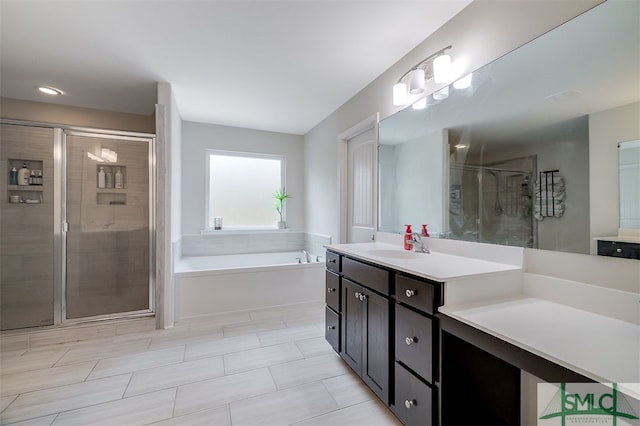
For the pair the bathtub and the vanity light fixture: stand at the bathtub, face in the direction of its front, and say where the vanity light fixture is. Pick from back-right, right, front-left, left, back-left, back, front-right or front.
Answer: front-left

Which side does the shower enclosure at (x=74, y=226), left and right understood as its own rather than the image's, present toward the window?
left

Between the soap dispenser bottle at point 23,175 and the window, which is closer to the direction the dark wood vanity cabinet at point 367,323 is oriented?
the soap dispenser bottle

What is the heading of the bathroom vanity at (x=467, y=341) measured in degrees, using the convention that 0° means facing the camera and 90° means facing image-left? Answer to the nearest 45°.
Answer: approximately 45°

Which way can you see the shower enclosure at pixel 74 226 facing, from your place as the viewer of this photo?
facing the viewer

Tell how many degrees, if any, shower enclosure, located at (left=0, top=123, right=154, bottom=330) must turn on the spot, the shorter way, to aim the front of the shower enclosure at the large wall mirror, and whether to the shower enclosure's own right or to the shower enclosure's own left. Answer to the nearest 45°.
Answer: approximately 45° to the shower enclosure's own left

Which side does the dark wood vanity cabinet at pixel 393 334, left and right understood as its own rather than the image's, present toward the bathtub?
right

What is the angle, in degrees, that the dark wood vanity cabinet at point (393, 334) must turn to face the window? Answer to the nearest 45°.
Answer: approximately 90° to its right

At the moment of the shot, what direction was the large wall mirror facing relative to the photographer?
facing the viewer and to the left of the viewer

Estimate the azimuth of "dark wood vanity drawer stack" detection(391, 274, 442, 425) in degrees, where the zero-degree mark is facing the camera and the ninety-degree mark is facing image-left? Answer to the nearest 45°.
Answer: approximately 45°

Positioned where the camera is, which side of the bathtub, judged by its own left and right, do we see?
front

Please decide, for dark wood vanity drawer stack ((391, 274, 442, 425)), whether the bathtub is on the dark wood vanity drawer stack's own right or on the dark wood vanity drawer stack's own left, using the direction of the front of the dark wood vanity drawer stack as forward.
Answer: on the dark wood vanity drawer stack's own right

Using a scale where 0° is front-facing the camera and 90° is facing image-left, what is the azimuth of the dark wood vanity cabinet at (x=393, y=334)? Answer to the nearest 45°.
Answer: approximately 45°

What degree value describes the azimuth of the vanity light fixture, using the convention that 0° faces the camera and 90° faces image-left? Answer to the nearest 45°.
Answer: approximately 45°

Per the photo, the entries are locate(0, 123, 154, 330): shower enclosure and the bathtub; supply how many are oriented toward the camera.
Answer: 2

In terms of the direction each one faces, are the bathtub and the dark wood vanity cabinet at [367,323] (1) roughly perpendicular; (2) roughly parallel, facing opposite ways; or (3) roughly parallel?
roughly perpendicular

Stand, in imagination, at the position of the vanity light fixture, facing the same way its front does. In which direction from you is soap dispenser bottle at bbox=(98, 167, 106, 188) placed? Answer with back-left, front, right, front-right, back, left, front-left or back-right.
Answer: front-right
